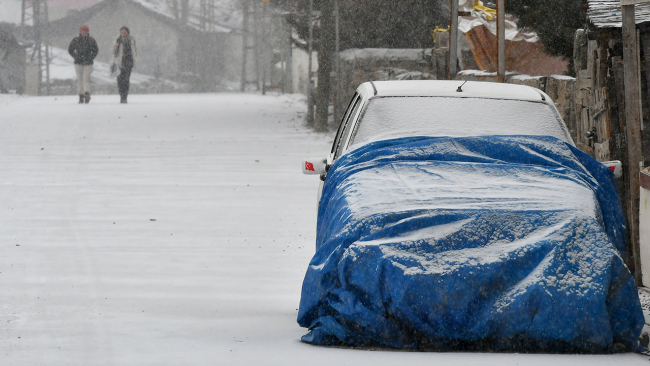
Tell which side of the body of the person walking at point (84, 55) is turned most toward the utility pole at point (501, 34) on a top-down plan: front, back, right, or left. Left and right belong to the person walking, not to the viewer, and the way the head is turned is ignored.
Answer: front

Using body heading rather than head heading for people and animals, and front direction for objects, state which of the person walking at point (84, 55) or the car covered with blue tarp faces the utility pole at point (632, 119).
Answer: the person walking

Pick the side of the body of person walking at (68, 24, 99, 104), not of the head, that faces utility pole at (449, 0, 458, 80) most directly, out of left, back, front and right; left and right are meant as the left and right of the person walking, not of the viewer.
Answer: front

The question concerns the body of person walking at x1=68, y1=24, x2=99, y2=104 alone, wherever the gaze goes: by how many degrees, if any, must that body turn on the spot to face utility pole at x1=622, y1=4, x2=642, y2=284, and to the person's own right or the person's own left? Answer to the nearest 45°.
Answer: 0° — they already face it
